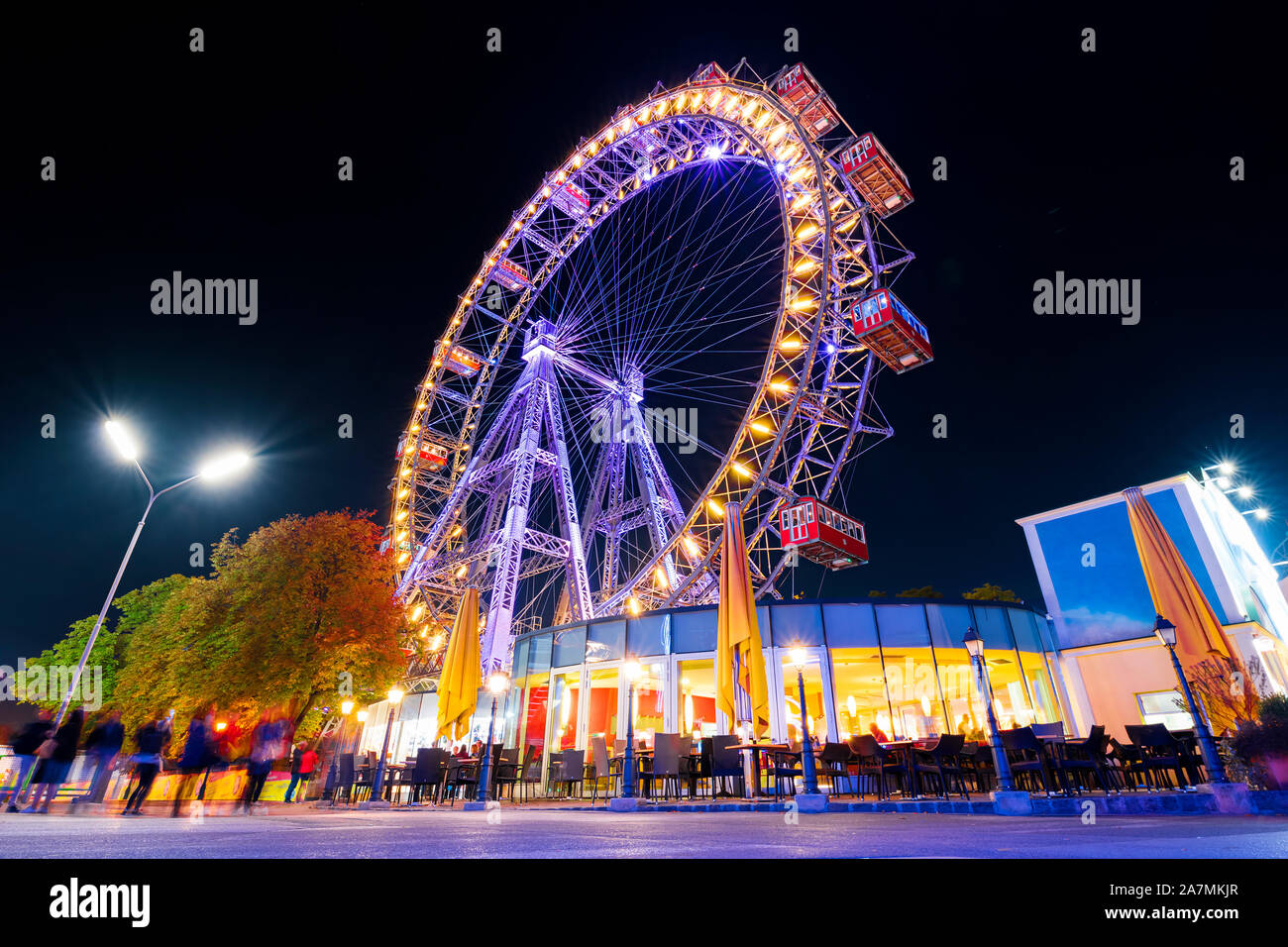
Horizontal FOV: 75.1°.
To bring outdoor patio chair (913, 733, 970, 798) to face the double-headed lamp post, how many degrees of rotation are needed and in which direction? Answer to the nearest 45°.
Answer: approximately 45° to its left

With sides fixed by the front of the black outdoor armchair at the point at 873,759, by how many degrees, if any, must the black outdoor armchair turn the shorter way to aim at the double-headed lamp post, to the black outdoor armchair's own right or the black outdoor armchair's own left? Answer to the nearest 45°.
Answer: approximately 135° to the black outdoor armchair's own left

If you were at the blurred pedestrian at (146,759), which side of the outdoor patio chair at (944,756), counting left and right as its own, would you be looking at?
left

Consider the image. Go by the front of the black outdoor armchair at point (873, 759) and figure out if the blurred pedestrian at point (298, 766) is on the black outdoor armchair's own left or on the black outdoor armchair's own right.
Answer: on the black outdoor armchair's own left

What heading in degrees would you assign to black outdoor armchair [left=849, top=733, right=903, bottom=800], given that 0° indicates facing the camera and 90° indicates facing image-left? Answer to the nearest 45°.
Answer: approximately 225°

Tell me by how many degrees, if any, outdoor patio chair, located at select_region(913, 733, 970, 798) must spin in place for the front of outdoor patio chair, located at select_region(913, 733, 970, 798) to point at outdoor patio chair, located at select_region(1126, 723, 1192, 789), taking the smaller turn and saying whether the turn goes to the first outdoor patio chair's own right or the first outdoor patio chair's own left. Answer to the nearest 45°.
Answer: approximately 135° to the first outdoor patio chair's own right

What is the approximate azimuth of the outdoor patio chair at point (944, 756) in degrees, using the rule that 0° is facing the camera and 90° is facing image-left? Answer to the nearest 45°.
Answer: approximately 135°
